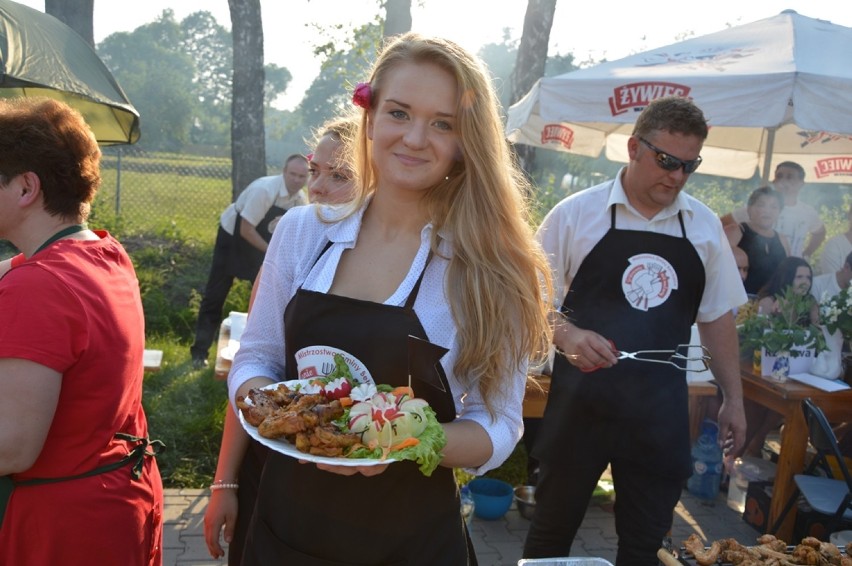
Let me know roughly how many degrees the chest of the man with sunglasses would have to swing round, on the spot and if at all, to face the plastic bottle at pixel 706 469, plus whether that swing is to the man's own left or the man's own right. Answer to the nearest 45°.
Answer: approximately 135° to the man's own left

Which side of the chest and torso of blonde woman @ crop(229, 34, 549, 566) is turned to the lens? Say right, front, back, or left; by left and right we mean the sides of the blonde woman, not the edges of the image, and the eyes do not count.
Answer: front

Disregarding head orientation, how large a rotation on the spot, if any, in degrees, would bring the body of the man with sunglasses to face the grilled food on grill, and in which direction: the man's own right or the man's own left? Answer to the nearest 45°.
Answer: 0° — they already face it

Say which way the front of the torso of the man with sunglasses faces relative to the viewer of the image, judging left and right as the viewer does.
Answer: facing the viewer and to the right of the viewer

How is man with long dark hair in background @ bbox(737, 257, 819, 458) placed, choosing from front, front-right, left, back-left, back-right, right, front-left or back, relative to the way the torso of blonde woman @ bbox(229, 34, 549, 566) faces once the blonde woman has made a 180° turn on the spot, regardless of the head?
front-right

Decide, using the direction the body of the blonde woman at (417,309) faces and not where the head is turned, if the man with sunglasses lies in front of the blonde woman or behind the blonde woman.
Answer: behind

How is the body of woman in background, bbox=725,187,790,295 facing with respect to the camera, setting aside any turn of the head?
toward the camera

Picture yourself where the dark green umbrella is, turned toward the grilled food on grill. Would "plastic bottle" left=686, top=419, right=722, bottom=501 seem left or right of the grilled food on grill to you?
left

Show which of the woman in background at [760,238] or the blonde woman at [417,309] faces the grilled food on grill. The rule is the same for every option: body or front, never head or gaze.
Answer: the woman in background

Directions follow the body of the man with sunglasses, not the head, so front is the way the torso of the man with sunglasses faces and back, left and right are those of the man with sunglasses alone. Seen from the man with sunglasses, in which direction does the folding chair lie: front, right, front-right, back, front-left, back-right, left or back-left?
left

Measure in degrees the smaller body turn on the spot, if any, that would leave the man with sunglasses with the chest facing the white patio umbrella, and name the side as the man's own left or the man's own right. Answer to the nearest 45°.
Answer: approximately 135° to the man's own left
